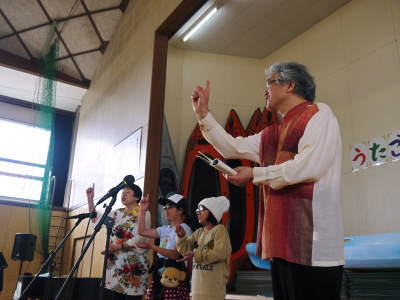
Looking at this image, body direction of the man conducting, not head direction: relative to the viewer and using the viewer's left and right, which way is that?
facing to the left of the viewer

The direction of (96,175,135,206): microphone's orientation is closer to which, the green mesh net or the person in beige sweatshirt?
the person in beige sweatshirt

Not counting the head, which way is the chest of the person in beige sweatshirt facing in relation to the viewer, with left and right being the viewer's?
facing the viewer and to the left of the viewer

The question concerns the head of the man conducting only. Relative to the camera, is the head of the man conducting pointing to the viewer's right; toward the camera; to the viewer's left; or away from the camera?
to the viewer's left

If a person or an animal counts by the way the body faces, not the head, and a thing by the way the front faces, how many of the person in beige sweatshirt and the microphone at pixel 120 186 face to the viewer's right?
1

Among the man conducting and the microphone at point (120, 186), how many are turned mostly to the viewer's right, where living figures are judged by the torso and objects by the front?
1

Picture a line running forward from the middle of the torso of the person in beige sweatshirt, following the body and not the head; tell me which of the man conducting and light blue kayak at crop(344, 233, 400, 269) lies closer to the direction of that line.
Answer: the man conducting

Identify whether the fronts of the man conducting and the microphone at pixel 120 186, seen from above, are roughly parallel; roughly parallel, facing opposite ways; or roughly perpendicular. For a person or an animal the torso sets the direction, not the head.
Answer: roughly parallel, facing opposite ways

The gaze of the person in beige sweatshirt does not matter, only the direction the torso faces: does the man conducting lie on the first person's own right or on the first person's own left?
on the first person's own left

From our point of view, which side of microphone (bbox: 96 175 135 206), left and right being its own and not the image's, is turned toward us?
right

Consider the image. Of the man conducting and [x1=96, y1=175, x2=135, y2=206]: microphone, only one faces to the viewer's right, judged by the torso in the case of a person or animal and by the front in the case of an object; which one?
the microphone
